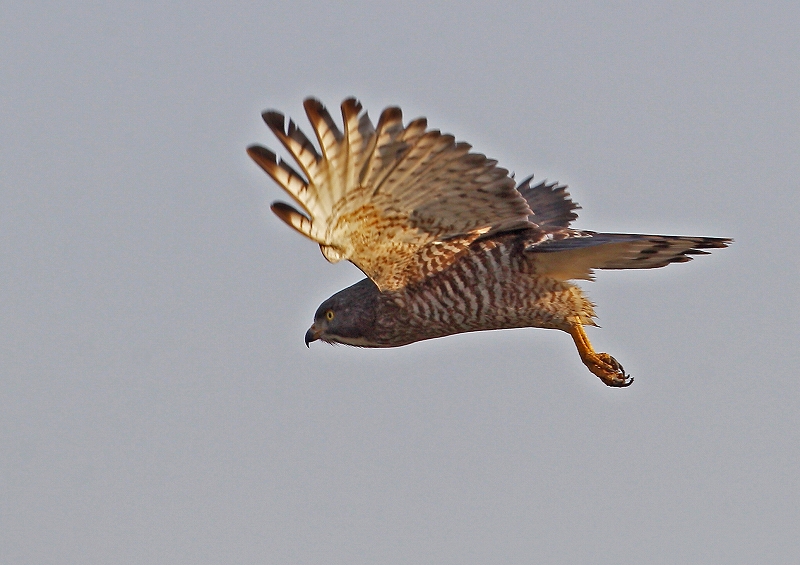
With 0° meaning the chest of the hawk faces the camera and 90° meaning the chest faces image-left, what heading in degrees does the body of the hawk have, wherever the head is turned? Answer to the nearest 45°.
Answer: approximately 90°
